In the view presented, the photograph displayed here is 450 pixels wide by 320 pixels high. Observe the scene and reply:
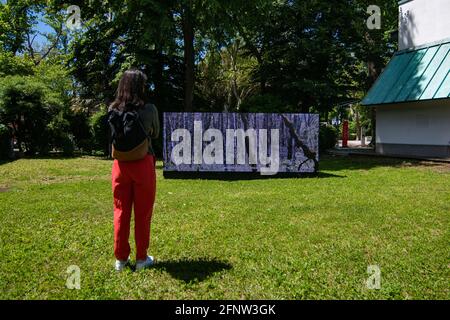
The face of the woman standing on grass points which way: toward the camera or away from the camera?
away from the camera

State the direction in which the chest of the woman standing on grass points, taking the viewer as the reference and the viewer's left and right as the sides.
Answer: facing away from the viewer and to the right of the viewer

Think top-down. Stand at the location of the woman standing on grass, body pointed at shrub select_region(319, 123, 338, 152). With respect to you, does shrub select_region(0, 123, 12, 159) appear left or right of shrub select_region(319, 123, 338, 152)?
left

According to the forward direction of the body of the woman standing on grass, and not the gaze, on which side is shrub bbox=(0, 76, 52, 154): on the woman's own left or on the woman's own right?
on the woman's own left

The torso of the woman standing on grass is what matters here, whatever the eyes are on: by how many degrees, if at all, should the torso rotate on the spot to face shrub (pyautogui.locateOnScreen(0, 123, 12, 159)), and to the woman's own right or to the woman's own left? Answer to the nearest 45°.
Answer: approximately 45° to the woman's own left
